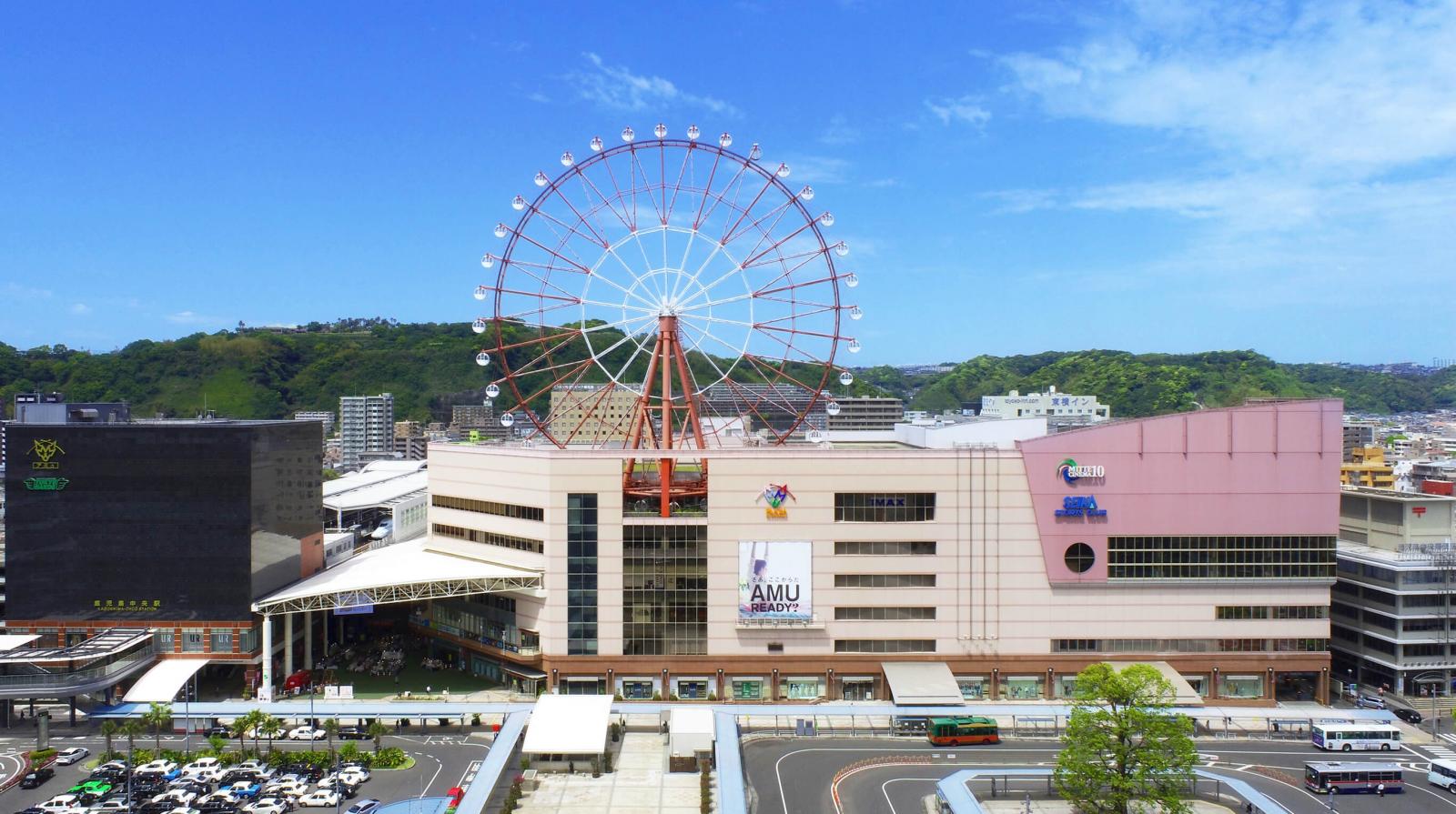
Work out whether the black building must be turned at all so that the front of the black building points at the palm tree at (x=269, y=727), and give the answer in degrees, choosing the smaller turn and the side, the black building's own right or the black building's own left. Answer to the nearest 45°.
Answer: approximately 45° to the black building's own left

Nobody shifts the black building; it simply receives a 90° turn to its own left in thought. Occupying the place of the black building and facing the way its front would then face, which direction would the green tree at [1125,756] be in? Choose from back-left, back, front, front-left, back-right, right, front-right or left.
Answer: front-right

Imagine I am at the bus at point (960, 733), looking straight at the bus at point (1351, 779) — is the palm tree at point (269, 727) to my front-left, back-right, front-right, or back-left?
back-right

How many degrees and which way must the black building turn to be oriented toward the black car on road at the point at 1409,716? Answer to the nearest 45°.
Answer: approximately 45° to its left

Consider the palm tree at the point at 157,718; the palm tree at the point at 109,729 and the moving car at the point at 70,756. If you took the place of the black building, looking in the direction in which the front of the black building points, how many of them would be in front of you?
3

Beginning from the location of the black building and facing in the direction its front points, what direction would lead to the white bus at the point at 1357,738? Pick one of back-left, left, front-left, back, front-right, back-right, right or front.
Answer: front-left

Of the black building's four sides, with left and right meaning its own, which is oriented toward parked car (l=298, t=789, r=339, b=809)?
front

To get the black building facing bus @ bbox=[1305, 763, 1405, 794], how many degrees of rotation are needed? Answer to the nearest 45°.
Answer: approximately 45° to its left

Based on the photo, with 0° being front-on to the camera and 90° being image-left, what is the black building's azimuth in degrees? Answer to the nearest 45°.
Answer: approximately 0°

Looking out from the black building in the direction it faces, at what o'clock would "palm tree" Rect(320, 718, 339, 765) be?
The palm tree is roughly at 11 o'clock from the black building.

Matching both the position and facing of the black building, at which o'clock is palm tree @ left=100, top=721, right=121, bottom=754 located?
The palm tree is roughly at 12 o'clock from the black building.
